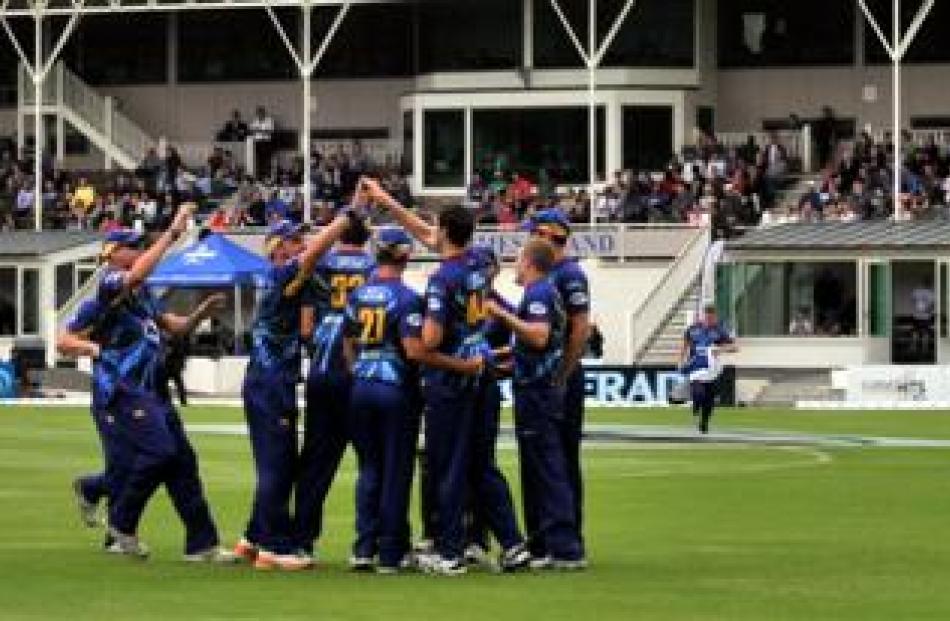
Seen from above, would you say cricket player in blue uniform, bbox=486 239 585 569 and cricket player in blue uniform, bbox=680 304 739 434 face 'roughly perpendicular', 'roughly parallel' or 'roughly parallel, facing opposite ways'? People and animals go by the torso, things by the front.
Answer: roughly perpendicular

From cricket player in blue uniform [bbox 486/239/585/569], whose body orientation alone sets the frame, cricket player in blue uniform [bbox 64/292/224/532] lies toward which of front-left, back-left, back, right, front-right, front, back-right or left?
front

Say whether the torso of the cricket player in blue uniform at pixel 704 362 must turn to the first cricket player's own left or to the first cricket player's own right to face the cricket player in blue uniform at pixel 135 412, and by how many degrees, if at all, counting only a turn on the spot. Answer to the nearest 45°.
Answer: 0° — they already face them

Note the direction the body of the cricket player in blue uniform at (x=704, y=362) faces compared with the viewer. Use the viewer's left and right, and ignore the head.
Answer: facing the viewer

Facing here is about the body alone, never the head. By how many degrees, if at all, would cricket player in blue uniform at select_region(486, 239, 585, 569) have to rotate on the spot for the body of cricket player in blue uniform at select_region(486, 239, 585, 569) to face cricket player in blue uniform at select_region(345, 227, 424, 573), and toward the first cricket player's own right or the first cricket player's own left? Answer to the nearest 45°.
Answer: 0° — they already face them

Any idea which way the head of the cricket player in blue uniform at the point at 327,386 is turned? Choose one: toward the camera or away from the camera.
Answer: away from the camera

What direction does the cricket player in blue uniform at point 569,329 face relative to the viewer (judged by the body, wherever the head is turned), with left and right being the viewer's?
facing to the left of the viewer

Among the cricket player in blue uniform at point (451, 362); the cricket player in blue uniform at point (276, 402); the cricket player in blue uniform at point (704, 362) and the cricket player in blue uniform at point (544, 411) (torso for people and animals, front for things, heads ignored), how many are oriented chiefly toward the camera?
1

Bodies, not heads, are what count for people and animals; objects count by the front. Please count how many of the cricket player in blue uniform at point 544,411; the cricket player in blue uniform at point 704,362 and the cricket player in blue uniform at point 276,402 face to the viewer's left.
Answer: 1

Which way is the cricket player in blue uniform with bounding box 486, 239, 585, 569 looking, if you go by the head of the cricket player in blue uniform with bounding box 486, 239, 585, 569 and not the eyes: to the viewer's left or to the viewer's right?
to the viewer's left

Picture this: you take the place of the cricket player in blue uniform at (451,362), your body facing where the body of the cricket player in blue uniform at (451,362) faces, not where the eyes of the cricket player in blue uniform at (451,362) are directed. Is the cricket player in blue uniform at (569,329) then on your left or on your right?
on your right

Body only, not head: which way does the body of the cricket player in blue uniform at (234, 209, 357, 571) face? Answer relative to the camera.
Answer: to the viewer's right

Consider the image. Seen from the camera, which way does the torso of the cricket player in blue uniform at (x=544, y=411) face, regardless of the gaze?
to the viewer's left
